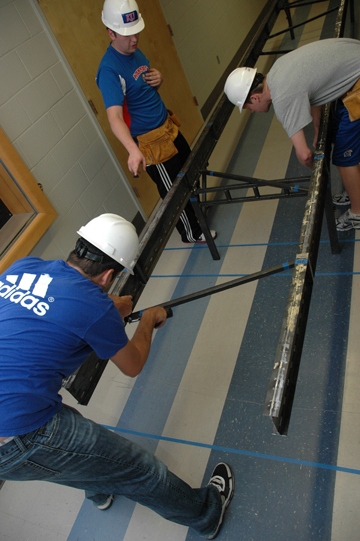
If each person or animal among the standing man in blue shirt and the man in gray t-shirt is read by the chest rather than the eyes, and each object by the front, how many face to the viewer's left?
1

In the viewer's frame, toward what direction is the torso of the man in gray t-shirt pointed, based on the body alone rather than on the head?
to the viewer's left

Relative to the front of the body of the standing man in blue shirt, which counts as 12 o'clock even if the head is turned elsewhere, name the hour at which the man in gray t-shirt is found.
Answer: The man in gray t-shirt is roughly at 12 o'clock from the standing man in blue shirt.

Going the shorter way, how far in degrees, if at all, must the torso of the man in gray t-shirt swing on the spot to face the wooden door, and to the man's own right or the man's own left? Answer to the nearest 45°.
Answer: approximately 45° to the man's own right

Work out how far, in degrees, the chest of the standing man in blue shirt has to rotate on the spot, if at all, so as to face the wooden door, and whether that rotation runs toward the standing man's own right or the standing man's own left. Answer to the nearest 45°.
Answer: approximately 135° to the standing man's own left

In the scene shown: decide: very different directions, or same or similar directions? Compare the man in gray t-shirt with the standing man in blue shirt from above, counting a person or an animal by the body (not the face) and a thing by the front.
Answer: very different directions

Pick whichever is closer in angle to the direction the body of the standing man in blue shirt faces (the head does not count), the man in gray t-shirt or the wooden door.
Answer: the man in gray t-shirt
